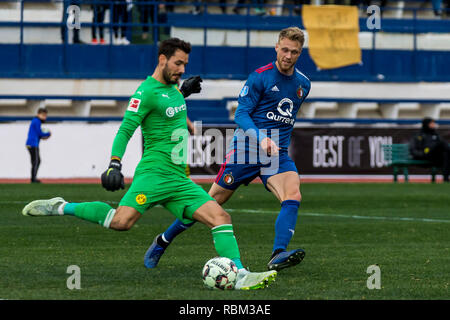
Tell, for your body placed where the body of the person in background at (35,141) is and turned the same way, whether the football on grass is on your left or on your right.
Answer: on your right

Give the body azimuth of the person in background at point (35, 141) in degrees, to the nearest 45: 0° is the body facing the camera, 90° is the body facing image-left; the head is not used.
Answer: approximately 270°

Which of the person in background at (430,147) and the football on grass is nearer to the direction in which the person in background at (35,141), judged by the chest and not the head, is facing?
the person in background

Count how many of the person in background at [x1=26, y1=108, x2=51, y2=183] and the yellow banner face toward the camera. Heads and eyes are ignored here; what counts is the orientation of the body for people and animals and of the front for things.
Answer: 1

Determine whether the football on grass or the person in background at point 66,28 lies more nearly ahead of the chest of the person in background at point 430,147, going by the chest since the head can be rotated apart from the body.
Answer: the football on grass

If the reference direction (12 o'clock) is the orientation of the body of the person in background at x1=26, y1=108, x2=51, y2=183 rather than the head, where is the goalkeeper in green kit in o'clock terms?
The goalkeeper in green kit is roughly at 3 o'clock from the person in background.

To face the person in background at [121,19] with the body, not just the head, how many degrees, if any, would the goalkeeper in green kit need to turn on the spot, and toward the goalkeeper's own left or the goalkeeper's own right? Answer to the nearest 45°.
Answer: approximately 135° to the goalkeeper's own left

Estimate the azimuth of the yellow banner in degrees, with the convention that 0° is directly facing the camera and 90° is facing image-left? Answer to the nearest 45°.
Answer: approximately 0°
